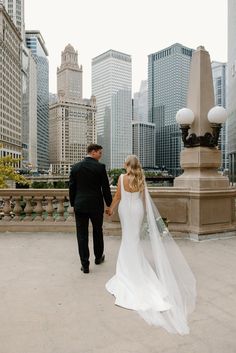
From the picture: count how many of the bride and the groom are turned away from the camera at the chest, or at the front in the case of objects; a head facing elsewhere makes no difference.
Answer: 2

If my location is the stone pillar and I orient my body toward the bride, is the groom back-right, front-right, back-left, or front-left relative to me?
front-right

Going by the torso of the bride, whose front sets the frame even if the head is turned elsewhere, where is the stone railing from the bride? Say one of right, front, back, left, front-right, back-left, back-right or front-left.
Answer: front

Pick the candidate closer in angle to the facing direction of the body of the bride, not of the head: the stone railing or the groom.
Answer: the stone railing

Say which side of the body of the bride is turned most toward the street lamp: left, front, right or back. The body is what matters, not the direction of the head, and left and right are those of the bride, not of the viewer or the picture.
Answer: front

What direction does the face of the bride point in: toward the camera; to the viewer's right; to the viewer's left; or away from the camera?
away from the camera

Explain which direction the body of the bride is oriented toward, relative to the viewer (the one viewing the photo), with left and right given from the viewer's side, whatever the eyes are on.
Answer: facing away from the viewer

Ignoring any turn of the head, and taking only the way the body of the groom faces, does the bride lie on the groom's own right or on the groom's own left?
on the groom's own right

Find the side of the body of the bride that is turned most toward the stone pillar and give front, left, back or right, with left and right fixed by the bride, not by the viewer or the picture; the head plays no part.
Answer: front

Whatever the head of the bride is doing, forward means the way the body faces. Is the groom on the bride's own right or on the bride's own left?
on the bride's own left

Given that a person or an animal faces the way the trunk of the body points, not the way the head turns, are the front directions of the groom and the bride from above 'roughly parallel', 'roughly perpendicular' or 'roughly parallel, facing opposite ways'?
roughly parallel

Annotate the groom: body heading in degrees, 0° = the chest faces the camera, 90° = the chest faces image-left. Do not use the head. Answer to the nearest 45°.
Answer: approximately 180°
